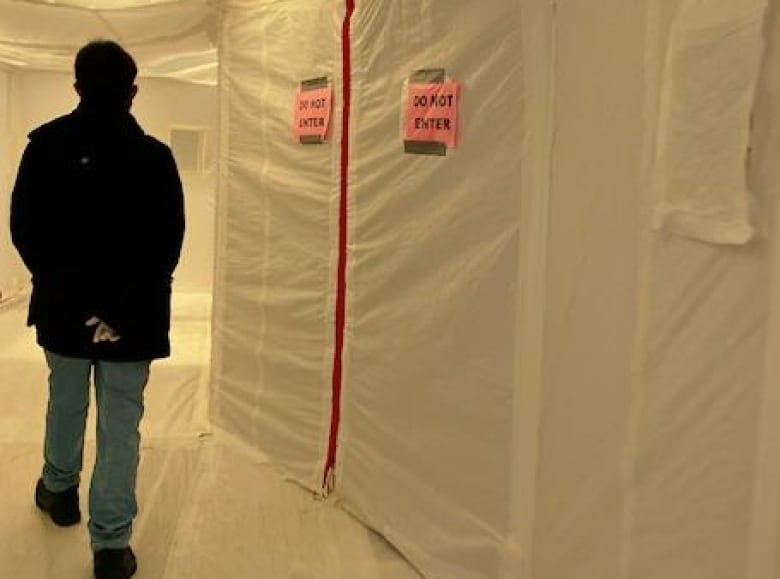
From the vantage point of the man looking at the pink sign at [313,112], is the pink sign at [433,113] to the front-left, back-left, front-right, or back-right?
front-right

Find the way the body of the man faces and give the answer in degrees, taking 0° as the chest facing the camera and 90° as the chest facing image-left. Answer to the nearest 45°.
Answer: approximately 180°

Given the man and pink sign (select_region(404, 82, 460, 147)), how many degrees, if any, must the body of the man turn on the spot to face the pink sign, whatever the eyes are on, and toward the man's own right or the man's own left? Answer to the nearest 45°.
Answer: approximately 90° to the man's own right

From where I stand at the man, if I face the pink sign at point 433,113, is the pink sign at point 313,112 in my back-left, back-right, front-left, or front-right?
front-left

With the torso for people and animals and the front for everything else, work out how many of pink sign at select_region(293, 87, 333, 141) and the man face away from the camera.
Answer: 1

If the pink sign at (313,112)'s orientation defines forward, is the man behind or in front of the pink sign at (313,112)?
in front

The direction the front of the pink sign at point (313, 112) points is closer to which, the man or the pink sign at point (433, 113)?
the man

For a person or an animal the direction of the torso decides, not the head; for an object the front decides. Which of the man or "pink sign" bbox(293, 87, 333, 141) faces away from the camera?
the man

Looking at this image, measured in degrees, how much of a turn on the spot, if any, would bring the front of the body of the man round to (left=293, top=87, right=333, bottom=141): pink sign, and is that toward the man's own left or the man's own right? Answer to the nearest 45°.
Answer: approximately 45° to the man's own right

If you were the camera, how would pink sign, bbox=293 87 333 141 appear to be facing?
facing the viewer and to the left of the viewer

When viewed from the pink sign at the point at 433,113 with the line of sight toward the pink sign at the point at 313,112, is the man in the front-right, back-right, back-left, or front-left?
front-left

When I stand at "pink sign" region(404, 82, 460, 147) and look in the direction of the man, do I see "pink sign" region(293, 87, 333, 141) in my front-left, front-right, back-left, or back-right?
front-right

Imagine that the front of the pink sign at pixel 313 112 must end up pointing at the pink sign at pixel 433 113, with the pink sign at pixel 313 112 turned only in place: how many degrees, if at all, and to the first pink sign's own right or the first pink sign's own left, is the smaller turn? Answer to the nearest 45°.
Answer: approximately 90° to the first pink sign's own left
